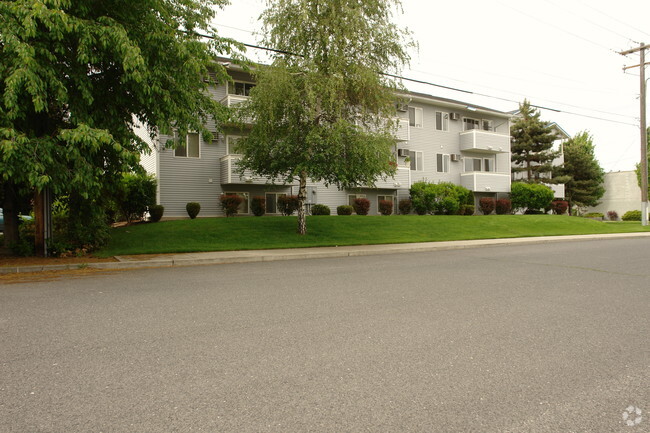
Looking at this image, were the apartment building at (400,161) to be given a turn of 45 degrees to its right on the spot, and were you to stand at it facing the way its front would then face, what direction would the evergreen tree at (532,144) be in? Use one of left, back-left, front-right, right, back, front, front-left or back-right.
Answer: back

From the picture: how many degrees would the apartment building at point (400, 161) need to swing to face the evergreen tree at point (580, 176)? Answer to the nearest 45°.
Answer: approximately 135° to its left

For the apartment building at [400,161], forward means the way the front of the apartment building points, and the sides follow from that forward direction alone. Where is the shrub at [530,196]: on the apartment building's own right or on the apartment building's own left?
on the apartment building's own left

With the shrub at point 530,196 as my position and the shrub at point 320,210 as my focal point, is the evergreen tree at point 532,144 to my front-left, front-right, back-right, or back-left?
back-right

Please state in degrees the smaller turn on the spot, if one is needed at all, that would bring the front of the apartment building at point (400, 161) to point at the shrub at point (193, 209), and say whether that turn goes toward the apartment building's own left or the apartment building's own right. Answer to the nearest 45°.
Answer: approximately 45° to the apartment building's own right

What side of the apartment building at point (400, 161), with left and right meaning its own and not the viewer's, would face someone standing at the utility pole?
left

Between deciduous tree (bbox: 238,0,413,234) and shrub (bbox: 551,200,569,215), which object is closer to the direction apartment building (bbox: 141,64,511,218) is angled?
the deciduous tree

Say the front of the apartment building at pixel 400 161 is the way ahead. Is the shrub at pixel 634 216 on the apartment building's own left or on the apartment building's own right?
on the apartment building's own left

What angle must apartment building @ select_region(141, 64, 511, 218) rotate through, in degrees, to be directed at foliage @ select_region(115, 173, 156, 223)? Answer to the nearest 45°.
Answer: approximately 45° to its right

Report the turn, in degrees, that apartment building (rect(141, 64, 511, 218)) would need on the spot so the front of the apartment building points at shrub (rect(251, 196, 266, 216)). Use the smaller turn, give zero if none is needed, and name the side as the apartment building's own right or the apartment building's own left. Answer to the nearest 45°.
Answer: approximately 45° to the apartment building's own right

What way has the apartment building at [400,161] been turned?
toward the camera
